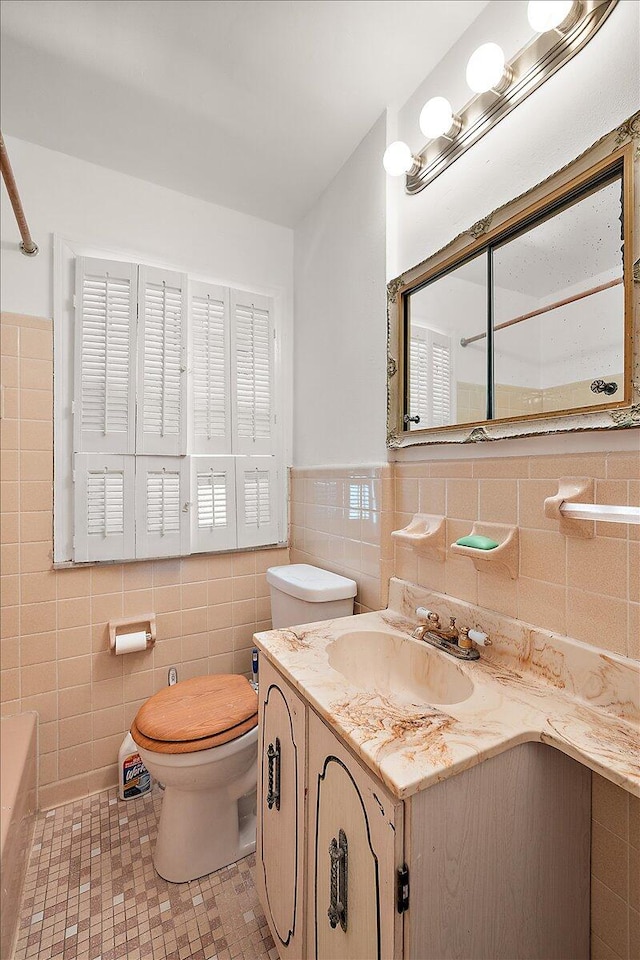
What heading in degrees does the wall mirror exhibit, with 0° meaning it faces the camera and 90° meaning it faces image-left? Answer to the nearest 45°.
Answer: approximately 45°

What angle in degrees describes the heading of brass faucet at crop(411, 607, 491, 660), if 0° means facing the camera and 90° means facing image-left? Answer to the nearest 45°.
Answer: approximately 45°

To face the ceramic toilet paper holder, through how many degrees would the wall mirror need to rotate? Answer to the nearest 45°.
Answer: approximately 45° to its right

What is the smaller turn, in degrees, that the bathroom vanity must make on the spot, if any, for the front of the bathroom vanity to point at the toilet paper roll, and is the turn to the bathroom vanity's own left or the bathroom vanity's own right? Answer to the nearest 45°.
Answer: approximately 90° to the bathroom vanity's own right
